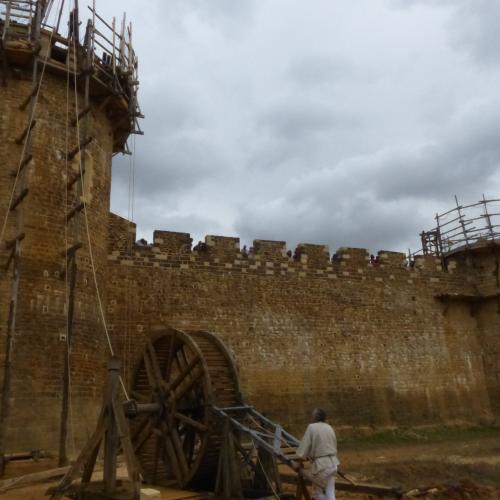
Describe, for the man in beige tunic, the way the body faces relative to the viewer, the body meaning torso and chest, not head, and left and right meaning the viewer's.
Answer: facing away from the viewer and to the left of the viewer

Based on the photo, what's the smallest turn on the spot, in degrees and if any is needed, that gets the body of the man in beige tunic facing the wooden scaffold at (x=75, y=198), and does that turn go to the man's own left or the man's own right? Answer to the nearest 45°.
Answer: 0° — they already face it

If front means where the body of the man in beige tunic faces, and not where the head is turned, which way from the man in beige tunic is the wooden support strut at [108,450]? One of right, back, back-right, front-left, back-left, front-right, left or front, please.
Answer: front-left

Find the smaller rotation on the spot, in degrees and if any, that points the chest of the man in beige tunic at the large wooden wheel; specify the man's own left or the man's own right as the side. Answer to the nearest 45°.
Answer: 0° — they already face it
